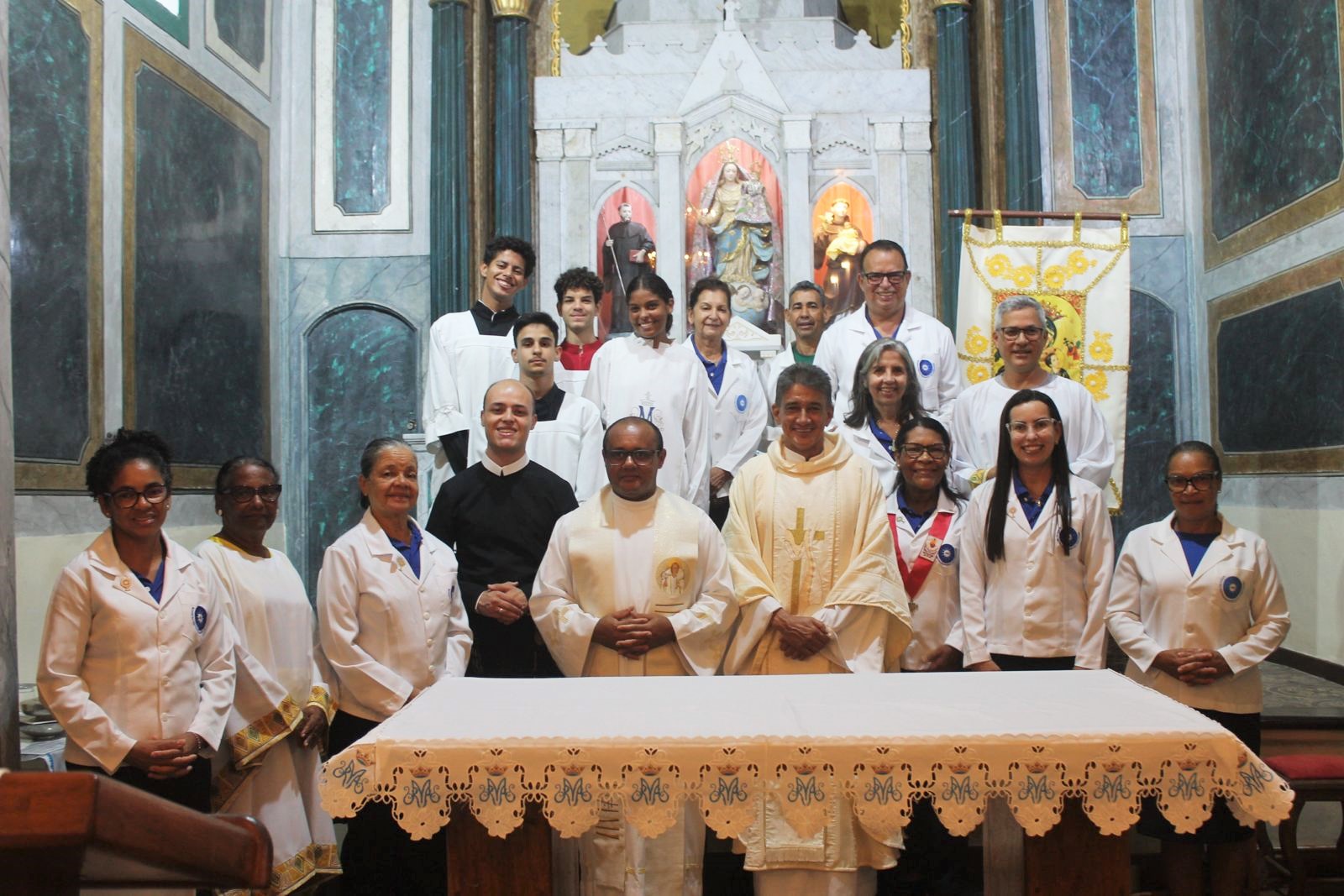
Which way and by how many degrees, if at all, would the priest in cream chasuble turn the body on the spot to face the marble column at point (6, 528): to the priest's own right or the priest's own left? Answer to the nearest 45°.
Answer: approximately 90° to the priest's own right

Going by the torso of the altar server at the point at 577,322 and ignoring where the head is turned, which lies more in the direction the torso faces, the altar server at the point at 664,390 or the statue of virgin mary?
the altar server

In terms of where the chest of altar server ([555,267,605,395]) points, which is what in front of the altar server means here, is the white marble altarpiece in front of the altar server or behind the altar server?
behind

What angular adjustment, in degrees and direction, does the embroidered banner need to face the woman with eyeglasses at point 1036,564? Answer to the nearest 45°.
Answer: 0° — it already faces them

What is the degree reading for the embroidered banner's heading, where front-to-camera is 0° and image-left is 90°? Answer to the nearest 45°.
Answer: approximately 0°

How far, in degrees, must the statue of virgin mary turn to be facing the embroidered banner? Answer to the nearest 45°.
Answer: approximately 45° to its left

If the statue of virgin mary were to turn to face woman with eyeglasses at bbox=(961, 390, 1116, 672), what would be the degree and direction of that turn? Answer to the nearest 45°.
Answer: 0° — it already faces them

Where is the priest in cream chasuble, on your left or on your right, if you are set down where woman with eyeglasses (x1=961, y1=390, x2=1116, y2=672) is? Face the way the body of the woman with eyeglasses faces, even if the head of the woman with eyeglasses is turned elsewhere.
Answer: on your right

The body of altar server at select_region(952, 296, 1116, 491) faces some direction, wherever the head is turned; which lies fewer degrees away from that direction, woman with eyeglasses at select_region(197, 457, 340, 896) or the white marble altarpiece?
the woman with eyeglasses

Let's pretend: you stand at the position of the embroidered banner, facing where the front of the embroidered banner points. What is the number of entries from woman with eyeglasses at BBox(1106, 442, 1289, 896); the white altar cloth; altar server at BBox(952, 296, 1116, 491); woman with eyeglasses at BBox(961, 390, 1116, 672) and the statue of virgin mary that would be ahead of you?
4

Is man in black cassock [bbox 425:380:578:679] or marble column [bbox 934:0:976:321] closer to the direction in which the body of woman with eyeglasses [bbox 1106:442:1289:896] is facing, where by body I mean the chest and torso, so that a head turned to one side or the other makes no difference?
the man in black cassock

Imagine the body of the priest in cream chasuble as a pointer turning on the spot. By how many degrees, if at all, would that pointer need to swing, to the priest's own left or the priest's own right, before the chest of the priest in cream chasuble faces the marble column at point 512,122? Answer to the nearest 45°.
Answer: approximately 135° to the priest's own right
